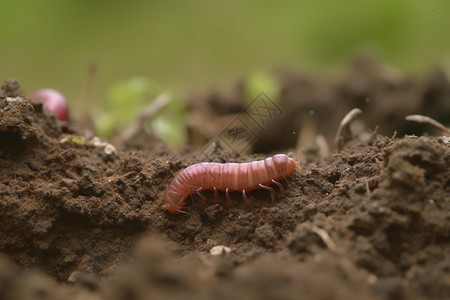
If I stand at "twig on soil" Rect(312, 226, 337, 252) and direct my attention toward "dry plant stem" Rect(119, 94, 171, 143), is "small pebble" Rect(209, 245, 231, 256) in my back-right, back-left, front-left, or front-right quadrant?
front-left

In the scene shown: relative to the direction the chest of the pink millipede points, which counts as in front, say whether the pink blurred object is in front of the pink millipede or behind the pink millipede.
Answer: behind

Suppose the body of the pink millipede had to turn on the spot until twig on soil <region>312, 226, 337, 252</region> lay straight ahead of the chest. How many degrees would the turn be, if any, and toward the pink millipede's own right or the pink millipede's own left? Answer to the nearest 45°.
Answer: approximately 45° to the pink millipede's own right

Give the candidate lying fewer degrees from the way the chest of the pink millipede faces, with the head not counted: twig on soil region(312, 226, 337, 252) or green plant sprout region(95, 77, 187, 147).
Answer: the twig on soil

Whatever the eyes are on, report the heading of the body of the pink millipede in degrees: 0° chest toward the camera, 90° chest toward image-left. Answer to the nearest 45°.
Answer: approximately 270°

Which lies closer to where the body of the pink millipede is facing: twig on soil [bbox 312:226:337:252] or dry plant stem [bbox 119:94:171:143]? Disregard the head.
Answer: the twig on soil

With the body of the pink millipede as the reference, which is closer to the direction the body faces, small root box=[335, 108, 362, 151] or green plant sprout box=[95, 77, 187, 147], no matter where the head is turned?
the small root

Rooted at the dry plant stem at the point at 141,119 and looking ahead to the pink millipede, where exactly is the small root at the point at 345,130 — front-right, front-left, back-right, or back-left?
front-left

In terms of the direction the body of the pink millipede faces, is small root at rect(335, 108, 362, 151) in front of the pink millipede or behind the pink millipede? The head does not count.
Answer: in front
